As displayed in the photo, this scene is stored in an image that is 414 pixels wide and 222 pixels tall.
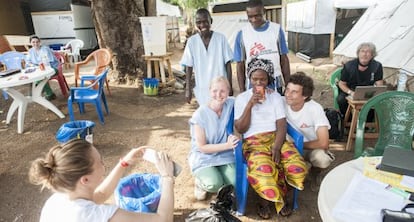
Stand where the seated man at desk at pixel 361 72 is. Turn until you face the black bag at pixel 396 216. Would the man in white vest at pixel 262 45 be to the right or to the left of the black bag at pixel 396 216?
right

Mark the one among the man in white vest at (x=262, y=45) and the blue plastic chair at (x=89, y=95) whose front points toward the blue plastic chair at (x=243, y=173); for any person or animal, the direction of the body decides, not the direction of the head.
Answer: the man in white vest

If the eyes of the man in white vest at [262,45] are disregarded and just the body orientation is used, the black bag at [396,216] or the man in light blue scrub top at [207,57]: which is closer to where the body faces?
the black bag

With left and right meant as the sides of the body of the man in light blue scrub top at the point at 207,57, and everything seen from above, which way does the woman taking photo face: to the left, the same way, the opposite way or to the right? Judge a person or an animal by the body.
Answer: the opposite way

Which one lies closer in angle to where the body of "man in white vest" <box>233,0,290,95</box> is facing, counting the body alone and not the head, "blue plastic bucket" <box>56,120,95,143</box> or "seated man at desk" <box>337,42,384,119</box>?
the blue plastic bucket

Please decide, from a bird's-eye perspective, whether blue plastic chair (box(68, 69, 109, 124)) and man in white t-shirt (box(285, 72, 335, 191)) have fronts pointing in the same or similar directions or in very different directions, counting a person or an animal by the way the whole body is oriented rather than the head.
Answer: same or similar directions

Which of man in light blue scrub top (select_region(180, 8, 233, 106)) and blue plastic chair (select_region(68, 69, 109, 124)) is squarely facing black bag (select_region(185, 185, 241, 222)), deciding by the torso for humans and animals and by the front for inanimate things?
the man in light blue scrub top

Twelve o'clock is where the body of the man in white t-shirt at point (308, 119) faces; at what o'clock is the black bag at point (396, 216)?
The black bag is roughly at 10 o'clock from the man in white t-shirt.

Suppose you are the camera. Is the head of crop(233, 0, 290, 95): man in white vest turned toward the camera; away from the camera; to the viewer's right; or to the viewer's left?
toward the camera

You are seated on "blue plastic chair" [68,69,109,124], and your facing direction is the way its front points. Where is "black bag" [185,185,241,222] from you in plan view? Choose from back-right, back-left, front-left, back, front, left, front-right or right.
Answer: left

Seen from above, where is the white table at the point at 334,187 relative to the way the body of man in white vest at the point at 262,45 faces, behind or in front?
in front

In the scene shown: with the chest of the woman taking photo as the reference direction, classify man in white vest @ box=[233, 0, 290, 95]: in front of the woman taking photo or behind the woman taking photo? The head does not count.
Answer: in front

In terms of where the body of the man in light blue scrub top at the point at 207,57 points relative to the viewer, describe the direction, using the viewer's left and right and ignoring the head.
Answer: facing the viewer

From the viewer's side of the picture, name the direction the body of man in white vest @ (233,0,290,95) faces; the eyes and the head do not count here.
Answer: toward the camera

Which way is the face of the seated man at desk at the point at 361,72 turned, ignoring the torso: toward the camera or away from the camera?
toward the camera

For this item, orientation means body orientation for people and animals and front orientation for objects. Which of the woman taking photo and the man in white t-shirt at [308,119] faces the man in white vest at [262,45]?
the woman taking photo

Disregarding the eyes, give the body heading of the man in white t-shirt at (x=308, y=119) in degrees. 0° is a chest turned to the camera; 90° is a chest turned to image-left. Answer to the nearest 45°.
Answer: approximately 45°
